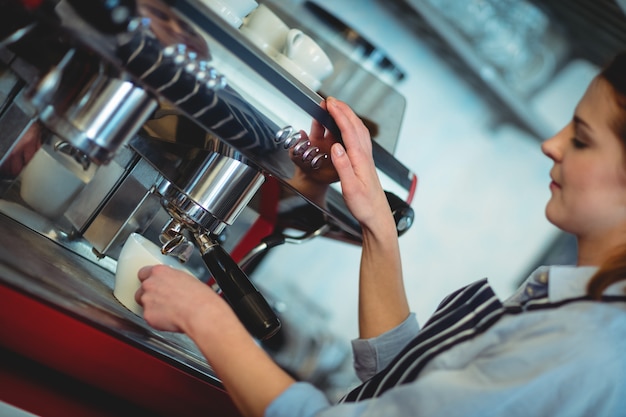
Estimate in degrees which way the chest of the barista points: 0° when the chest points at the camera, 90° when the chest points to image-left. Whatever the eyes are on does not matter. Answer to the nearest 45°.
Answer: approximately 90°

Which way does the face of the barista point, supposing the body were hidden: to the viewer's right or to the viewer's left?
to the viewer's left

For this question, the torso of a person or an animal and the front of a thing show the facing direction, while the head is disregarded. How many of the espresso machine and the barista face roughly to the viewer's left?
1

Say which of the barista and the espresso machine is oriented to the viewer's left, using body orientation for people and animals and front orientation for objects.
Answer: the barista

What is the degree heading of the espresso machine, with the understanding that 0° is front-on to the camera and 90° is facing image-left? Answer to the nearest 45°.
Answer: approximately 315°
